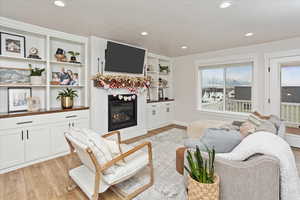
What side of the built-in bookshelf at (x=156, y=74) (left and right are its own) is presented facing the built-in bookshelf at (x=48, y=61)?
right

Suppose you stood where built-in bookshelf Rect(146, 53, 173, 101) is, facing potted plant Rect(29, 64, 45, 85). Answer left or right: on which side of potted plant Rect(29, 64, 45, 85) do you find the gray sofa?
left

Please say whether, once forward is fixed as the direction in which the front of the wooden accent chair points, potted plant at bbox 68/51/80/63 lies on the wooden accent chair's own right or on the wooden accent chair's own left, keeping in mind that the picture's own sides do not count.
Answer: on the wooden accent chair's own left

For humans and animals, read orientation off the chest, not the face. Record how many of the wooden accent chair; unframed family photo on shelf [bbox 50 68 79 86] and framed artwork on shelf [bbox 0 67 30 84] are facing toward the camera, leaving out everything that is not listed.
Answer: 2

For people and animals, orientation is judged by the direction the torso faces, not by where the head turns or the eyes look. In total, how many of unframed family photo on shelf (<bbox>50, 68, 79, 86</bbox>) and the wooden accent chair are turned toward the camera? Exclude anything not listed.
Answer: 1

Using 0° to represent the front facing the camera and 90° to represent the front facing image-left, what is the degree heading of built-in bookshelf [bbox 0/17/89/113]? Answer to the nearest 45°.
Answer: approximately 315°

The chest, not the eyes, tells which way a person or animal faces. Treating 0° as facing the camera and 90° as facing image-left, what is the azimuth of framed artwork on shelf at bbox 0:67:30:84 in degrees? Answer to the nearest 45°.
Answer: approximately 0°

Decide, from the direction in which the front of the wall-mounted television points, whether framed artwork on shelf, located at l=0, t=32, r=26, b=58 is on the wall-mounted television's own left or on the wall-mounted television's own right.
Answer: on the wall-mounted television's own right
